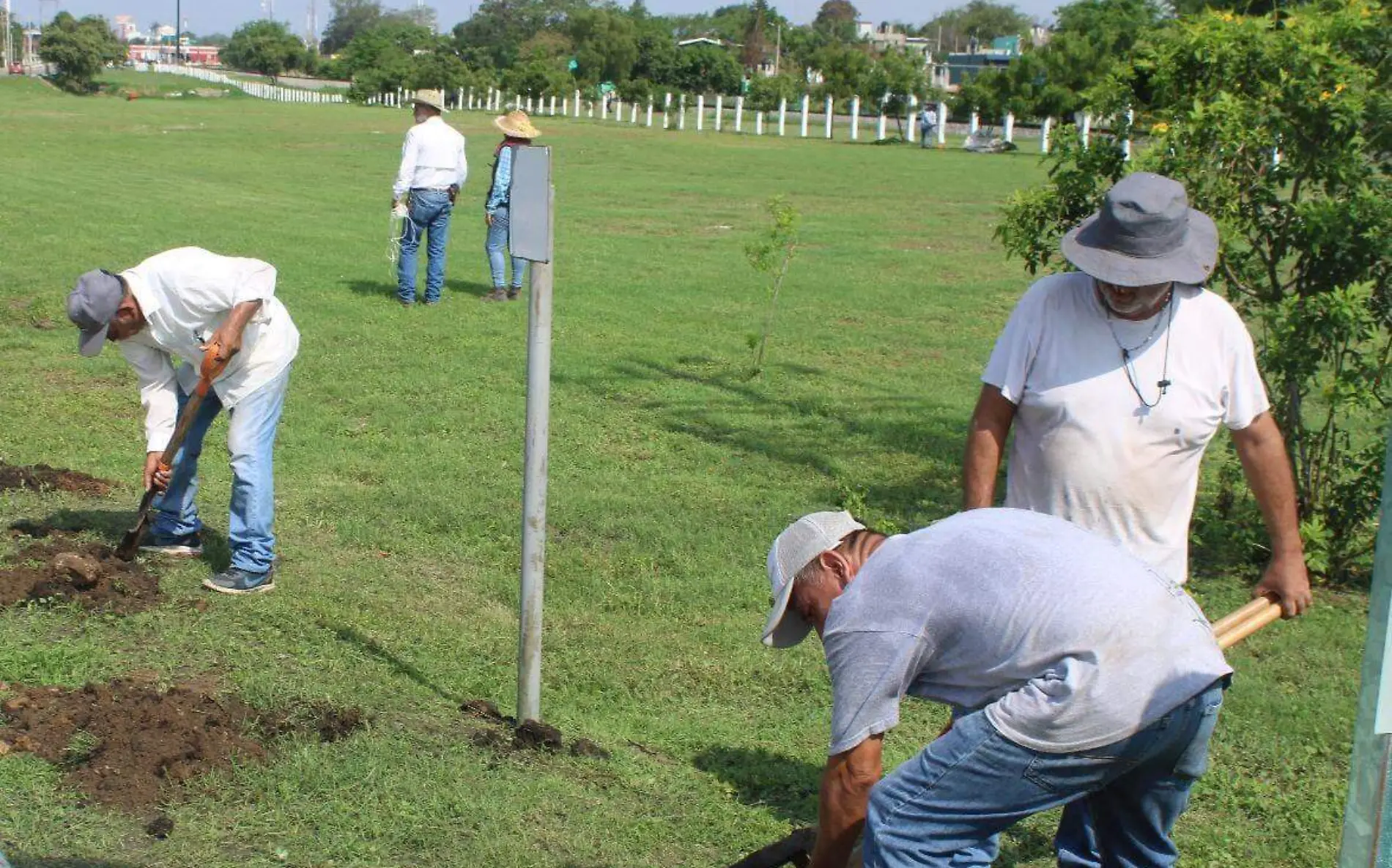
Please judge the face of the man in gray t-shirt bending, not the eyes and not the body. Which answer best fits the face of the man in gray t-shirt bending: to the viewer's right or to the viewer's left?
to the viewer's left

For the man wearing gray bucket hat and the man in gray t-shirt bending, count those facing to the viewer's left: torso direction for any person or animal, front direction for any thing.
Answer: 1

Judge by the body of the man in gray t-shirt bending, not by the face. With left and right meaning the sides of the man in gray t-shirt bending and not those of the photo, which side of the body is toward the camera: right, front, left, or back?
left

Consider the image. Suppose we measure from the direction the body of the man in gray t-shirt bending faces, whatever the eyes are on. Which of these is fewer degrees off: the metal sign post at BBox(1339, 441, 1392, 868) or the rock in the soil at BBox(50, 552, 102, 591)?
the rock in the soil

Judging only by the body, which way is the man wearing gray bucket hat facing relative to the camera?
toward the camera

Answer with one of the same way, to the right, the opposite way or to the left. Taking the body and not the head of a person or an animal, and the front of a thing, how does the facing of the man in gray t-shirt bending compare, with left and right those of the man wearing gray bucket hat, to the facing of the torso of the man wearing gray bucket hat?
to the right

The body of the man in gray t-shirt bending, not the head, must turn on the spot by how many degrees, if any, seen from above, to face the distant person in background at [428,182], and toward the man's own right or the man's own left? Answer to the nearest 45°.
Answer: approximately 45° to the man's own right

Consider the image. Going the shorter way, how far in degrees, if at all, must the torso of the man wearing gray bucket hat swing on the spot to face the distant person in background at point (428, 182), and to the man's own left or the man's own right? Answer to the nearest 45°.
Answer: approximately 135° to the man's own right

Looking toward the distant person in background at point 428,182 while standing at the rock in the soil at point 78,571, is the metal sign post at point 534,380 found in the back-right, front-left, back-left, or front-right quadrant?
back-right

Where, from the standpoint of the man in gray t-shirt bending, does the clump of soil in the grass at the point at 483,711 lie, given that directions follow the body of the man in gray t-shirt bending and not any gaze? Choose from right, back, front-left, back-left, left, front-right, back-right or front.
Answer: front-right

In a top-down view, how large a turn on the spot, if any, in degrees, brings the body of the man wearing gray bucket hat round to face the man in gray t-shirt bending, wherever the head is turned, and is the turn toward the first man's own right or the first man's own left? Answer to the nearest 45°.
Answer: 0° — they already face them
